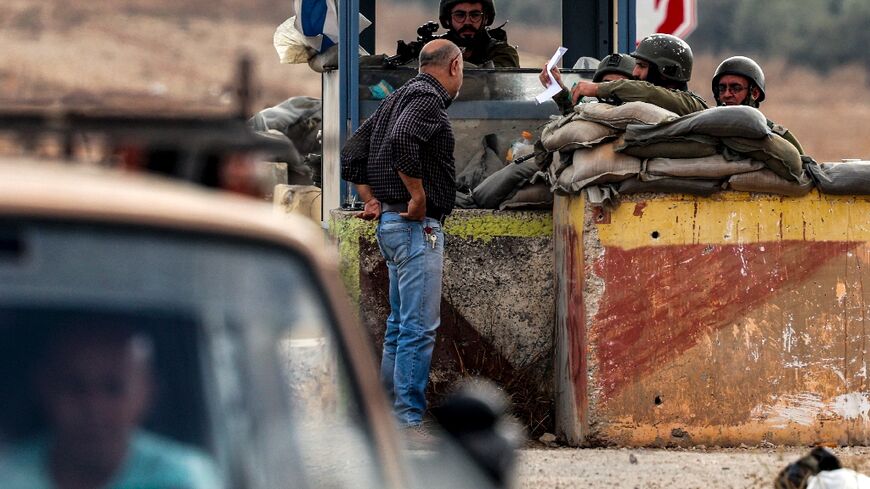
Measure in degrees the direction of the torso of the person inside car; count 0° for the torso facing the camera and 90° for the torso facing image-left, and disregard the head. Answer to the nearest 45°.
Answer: approximately 0°

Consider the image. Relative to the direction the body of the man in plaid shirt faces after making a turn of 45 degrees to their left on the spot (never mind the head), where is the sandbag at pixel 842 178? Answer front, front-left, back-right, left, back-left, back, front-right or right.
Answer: right

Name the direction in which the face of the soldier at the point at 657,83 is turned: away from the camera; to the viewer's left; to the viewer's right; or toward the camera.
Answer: to the viewer's left

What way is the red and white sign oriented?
toward the camera

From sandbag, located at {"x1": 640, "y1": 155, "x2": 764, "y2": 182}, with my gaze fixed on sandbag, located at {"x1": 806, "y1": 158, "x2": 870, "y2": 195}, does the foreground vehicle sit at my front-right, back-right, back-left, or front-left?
back-right

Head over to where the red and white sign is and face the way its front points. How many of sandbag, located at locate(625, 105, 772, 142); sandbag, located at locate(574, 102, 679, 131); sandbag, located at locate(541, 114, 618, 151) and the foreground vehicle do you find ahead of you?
4

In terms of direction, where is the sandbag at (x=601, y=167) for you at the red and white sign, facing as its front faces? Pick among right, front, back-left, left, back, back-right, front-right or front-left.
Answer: front

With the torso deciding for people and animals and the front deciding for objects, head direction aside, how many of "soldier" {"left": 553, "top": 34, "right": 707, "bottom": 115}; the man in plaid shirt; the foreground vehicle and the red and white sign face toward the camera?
2

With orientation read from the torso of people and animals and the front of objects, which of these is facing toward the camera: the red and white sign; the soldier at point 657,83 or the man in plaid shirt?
the red and white sign

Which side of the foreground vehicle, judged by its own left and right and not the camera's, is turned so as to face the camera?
front

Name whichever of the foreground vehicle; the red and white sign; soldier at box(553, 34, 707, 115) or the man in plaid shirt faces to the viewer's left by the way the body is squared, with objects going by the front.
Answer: the soldier

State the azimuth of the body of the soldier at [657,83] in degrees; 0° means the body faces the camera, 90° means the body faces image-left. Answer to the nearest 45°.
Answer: approximately 90°
